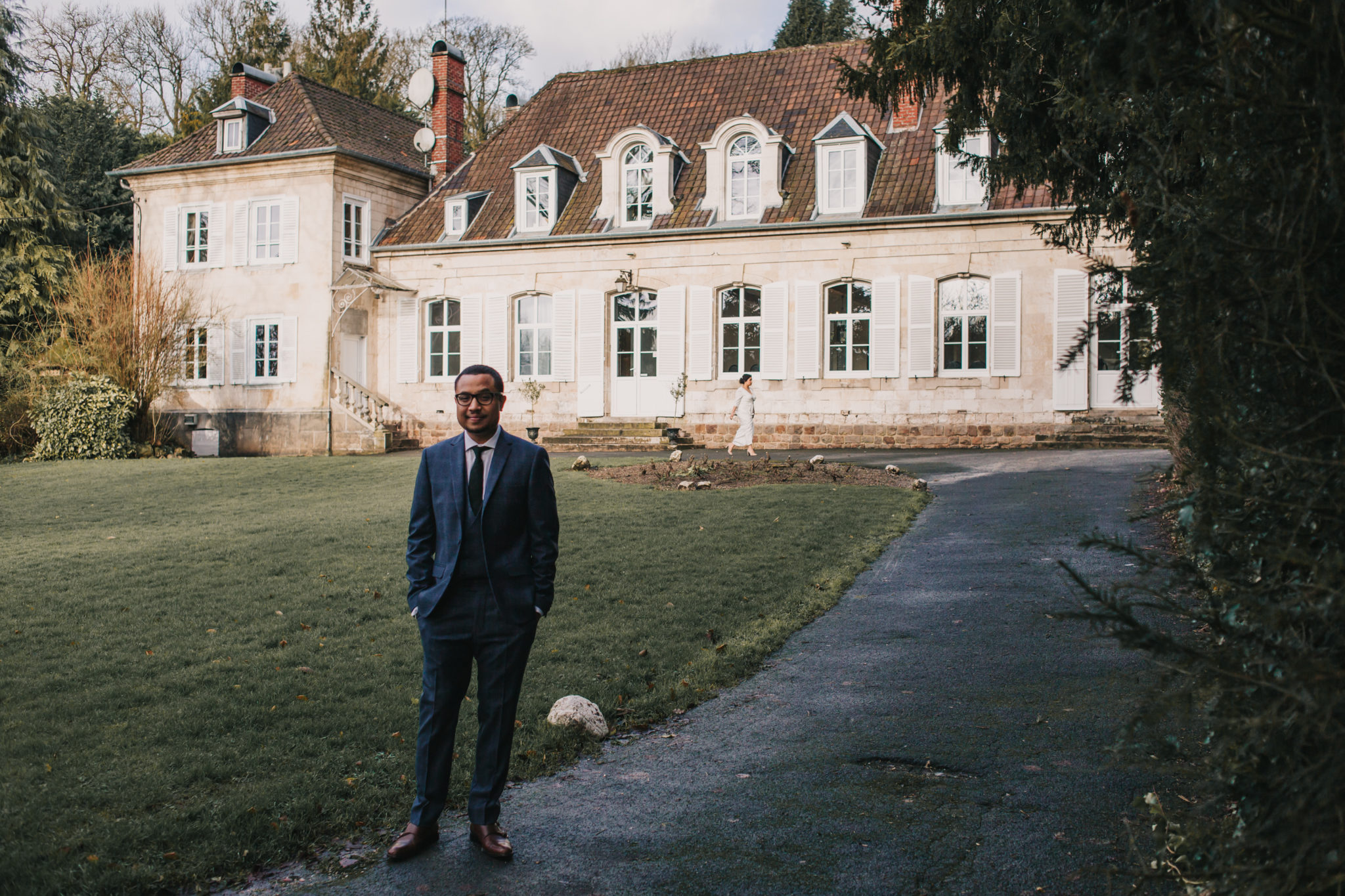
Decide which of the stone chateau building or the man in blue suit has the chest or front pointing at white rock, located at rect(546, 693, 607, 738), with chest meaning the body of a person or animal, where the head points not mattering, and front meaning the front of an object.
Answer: the stone chateau building

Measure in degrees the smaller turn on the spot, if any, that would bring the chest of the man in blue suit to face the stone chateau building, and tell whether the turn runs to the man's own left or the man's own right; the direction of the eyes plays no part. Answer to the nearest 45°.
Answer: approximately 180°

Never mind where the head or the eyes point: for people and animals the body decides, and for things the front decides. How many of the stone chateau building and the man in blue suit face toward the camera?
2

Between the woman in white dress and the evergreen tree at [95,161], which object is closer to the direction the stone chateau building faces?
the woman in white dress

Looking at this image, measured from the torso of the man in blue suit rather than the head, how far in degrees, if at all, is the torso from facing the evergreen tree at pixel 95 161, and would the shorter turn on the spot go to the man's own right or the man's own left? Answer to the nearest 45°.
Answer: approximately 180°

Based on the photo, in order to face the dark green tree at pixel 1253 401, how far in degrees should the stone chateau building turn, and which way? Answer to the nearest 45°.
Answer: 0° — it already faces it

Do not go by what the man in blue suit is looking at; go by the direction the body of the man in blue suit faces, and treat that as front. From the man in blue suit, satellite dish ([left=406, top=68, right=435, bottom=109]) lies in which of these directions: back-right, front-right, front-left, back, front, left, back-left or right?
back
